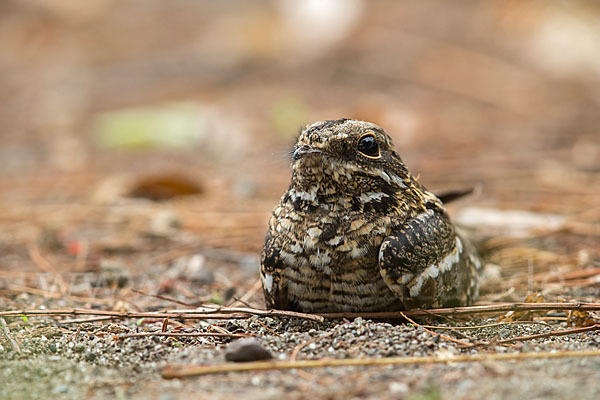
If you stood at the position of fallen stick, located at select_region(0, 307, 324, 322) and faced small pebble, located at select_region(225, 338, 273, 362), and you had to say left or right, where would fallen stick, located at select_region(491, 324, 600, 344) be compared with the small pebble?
left

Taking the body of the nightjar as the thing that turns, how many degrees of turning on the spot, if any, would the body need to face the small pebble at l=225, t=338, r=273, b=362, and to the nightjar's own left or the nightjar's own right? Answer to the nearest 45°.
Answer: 0° — it already faces it

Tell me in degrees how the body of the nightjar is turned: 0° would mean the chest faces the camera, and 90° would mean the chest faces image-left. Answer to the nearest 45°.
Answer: approximately 45°

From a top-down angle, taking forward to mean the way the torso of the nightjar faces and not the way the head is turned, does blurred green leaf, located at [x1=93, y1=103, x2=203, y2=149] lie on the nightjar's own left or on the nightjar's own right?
on the nightjar's own right
